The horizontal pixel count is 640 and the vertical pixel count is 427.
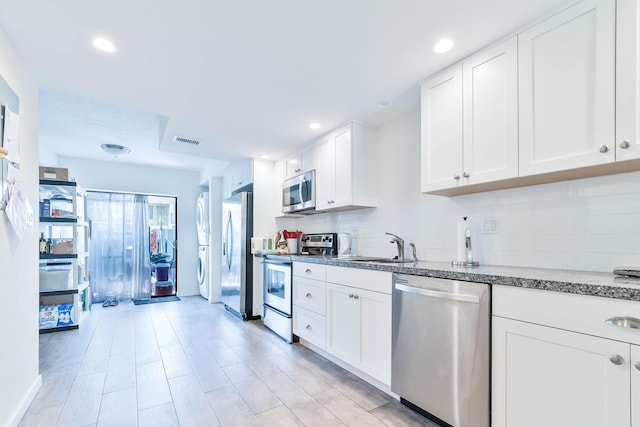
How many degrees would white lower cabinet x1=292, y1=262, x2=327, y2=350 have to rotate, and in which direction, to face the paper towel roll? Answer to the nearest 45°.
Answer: approximately 90° to its left

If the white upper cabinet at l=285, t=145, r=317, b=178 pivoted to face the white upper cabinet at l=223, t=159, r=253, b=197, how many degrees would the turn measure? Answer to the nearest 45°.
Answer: approximately 90° to its right

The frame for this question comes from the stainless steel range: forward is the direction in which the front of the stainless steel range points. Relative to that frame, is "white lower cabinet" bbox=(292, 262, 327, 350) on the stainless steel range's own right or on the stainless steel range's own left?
on the stainless steel range's own left

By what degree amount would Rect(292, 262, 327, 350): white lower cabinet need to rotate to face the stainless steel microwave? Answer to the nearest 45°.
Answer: approximately 135° to its right

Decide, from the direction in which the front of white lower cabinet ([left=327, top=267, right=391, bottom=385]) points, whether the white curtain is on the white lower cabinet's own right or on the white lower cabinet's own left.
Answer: on the white lower cabinet's own right

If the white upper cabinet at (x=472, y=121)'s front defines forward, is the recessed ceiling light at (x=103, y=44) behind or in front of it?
in front

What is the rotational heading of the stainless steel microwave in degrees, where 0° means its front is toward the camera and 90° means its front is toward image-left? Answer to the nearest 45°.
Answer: approximately 45°

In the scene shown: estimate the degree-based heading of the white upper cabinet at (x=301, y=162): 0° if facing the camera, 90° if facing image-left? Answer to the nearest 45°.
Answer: approximately 45°

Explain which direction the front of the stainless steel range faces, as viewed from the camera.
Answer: facing the viewer and to the left of the viewer
